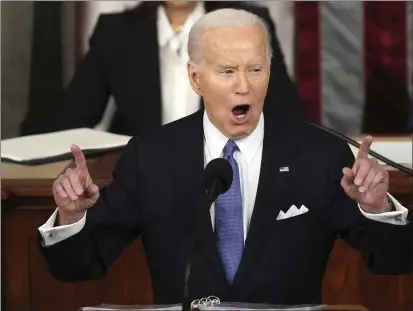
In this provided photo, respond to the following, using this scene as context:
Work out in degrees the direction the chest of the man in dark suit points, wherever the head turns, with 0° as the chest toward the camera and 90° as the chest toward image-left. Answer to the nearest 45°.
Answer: approximately 0°

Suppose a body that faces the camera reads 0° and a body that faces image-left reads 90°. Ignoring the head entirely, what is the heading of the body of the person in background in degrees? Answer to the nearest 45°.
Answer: approximately 0°

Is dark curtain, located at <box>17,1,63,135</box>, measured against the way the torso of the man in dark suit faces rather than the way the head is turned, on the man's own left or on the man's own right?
on the man's own right
